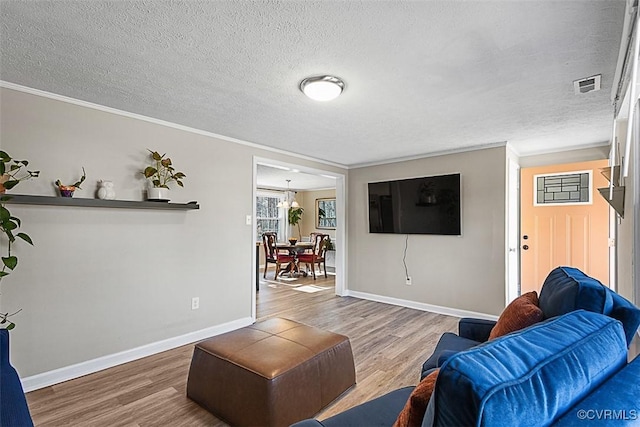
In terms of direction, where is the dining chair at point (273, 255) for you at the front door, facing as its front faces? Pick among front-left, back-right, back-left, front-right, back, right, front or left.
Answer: right

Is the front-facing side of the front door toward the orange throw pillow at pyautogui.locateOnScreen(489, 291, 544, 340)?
yes

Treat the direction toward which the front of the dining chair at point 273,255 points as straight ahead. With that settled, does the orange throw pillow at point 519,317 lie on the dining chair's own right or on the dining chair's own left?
on the dining chair's own right

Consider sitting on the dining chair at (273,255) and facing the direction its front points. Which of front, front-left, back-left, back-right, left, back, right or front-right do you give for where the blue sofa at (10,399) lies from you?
back-right

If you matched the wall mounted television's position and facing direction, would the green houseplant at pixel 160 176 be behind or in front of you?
in front

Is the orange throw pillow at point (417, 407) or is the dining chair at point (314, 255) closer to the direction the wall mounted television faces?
the orange throw pillow

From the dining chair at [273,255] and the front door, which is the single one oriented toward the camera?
the front door

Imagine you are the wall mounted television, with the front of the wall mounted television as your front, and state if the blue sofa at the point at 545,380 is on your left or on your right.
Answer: on your left

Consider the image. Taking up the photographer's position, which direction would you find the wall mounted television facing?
facing the viewer and to the left of the viewer

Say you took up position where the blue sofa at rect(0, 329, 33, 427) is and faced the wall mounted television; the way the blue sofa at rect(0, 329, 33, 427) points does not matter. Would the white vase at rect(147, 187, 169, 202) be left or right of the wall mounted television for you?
left

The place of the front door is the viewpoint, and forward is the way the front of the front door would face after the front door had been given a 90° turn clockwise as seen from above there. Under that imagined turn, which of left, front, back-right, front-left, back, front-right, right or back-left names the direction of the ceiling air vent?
left

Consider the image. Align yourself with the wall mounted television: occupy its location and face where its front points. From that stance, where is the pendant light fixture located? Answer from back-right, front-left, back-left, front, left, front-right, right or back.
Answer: right

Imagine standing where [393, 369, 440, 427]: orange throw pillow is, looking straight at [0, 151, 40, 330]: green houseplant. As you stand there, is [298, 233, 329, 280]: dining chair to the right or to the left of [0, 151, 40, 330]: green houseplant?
right

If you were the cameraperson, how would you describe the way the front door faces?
facing the viewer

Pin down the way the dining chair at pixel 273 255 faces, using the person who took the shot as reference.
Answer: facing away from the viewer and to the right of the viewer

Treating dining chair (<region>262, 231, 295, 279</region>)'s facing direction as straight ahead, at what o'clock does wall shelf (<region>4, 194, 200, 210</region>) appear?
The wall shelf is roughly at 5 o'clock from the dining chair.

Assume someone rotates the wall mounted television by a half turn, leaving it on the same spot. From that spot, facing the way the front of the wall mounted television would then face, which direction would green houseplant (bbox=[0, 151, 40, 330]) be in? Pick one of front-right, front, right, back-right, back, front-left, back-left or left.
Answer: back

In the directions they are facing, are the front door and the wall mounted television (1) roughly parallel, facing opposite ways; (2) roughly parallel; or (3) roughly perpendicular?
roughly parallel
